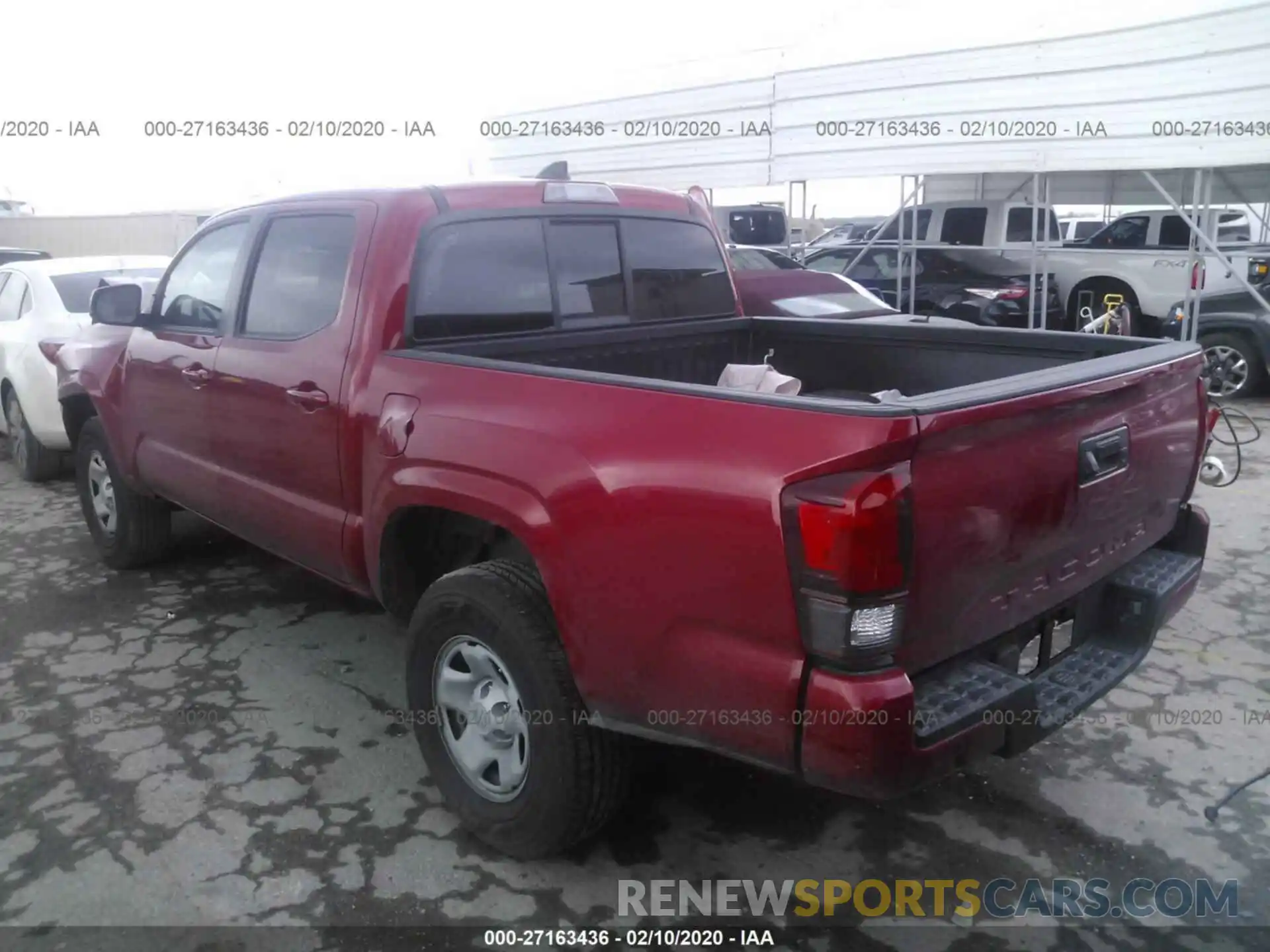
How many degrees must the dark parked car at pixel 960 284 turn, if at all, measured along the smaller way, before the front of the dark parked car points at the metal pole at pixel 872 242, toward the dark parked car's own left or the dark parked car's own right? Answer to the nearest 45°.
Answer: approximately 45° to the dark parked car's own left

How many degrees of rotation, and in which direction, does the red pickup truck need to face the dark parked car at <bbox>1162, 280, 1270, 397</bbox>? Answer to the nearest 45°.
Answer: approximately 90° to its right

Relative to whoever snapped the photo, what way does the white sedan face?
facing away from the viewer and to the left of the viewer

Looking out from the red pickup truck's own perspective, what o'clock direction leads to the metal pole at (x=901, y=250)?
The metal pole is roughly at 2 o'clock from the red pickup truck.

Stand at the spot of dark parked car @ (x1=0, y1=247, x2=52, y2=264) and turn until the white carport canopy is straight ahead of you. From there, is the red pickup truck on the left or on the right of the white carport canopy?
right

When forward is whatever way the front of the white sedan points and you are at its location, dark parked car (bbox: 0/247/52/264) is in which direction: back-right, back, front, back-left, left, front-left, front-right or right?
front-right

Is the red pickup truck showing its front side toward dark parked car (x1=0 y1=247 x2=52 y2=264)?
yes
